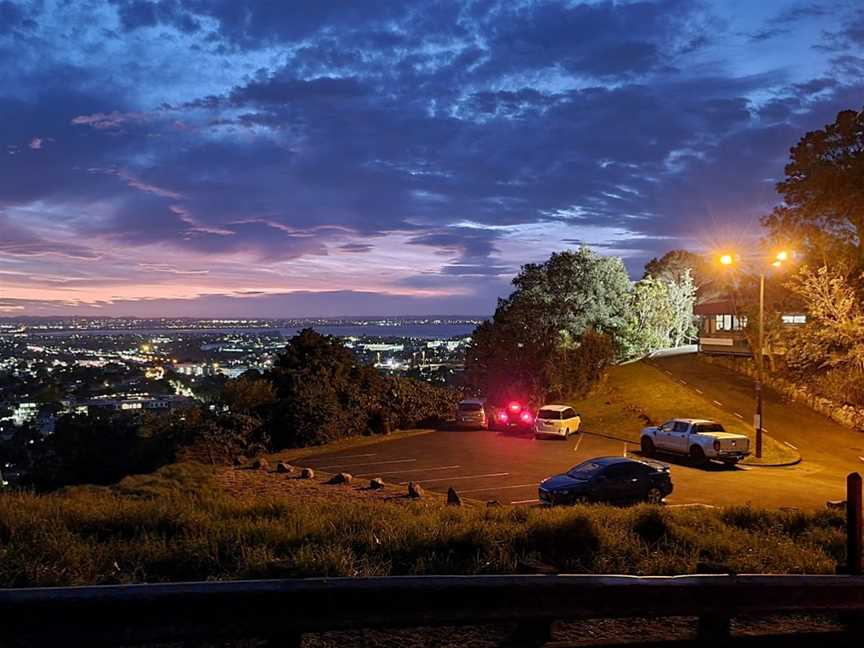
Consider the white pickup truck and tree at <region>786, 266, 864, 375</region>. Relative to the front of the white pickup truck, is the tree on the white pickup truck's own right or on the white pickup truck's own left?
on the white pickup truck's own right

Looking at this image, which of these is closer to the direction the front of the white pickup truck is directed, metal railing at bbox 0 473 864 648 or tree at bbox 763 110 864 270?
the tree

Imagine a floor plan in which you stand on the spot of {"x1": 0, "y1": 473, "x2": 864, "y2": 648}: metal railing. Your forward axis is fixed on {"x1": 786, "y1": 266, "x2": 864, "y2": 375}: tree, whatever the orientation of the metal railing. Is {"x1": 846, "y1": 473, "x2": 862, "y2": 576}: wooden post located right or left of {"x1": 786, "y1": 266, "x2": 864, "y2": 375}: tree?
right

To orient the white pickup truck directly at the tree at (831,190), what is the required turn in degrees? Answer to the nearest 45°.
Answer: approximately 45° to its right

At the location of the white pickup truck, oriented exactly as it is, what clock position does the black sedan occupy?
The black sedan is roughly at 8 o'clock from the white pickup truck.

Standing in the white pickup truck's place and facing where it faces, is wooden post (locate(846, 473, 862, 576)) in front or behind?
behind

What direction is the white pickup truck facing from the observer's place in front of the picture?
facing away from the viewer and to the left of the viewer
